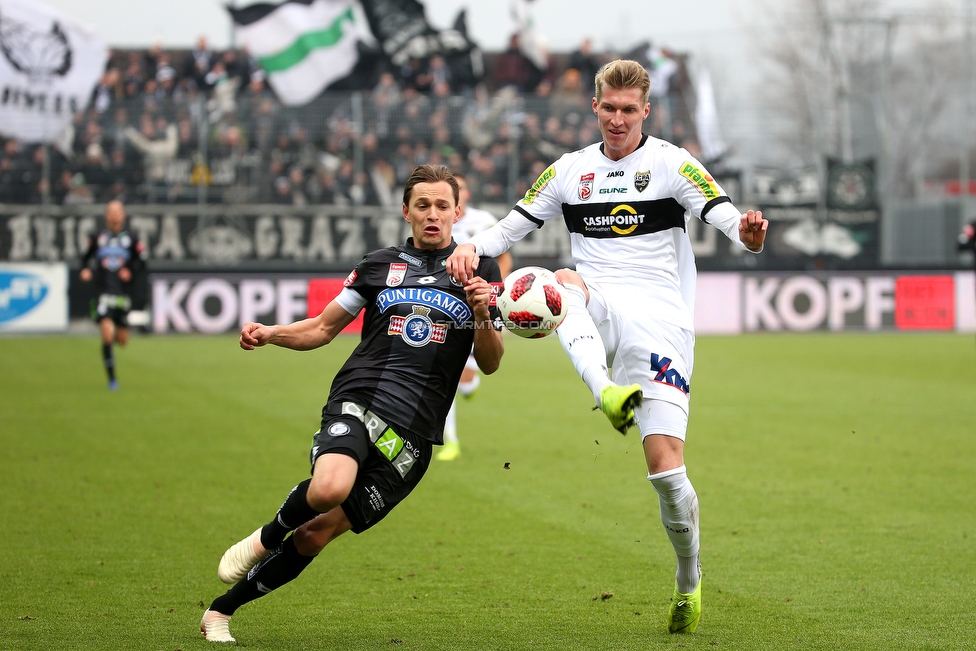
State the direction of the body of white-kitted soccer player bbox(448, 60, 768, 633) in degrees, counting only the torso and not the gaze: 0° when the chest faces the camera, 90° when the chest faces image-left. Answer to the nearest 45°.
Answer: approximately 0°

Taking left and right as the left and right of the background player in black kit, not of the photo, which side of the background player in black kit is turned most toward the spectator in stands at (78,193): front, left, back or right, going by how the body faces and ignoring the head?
back

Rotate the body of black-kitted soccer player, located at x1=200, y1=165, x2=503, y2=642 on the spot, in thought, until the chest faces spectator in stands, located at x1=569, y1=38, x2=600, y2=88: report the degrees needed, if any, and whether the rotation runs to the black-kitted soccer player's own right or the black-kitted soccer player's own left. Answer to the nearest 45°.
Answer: approximately 180°

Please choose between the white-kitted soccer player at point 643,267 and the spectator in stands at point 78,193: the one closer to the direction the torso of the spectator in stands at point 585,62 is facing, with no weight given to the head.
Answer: the white-kitted soccer player

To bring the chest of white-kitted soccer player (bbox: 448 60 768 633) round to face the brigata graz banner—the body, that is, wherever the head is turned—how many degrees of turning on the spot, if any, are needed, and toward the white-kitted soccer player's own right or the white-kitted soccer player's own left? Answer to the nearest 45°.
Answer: approximately 135° to the white-kitted soccer player's own right

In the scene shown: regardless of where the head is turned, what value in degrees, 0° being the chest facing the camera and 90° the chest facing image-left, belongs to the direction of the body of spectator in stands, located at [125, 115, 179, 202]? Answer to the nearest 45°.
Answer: approximately 0°

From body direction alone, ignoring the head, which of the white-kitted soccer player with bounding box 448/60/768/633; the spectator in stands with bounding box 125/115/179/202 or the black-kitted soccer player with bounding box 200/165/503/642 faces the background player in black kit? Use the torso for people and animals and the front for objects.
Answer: the spectator in stands

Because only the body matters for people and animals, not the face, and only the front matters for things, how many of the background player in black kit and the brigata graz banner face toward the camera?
2

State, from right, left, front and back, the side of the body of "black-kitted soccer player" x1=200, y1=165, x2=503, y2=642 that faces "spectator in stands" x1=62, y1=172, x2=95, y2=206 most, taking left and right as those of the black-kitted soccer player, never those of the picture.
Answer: back

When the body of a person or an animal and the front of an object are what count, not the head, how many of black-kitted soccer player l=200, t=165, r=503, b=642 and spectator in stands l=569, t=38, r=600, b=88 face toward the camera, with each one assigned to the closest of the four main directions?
2
